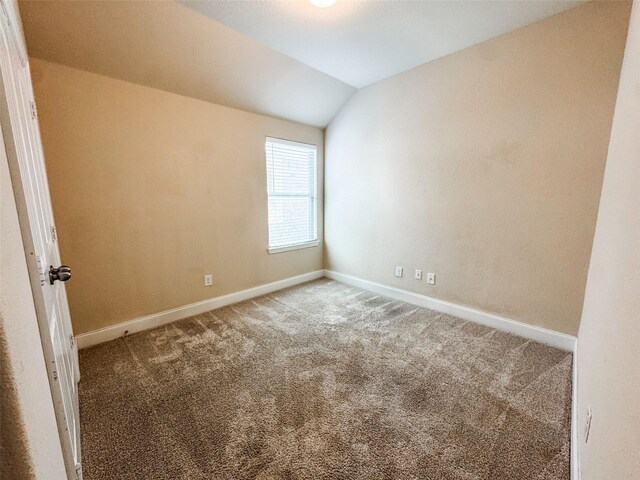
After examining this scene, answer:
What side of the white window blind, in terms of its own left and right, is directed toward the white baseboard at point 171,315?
right

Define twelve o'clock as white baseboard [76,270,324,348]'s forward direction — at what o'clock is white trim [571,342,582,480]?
The white trim is roughly at 12 o'clock from the white baseboard.

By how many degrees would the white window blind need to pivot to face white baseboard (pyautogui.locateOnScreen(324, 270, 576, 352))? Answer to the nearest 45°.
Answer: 0° — it already faces it

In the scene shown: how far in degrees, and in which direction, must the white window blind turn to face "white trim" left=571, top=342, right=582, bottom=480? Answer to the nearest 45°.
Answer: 0° — it already faces it

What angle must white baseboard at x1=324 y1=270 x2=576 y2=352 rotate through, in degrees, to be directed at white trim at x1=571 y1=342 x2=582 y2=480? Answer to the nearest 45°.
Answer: approximately 45° to its left

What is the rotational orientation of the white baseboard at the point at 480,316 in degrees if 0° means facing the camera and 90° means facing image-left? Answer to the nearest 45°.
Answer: approximately 45°

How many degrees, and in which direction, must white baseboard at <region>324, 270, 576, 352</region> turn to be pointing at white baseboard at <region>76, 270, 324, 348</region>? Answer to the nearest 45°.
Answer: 0° — it already faces it

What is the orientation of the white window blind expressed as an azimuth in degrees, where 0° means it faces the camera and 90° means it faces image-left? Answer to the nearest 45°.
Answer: approximately 315°

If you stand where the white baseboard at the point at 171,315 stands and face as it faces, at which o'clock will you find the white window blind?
The white window blind is roughly at 10 o'clock from the white baseboard.
